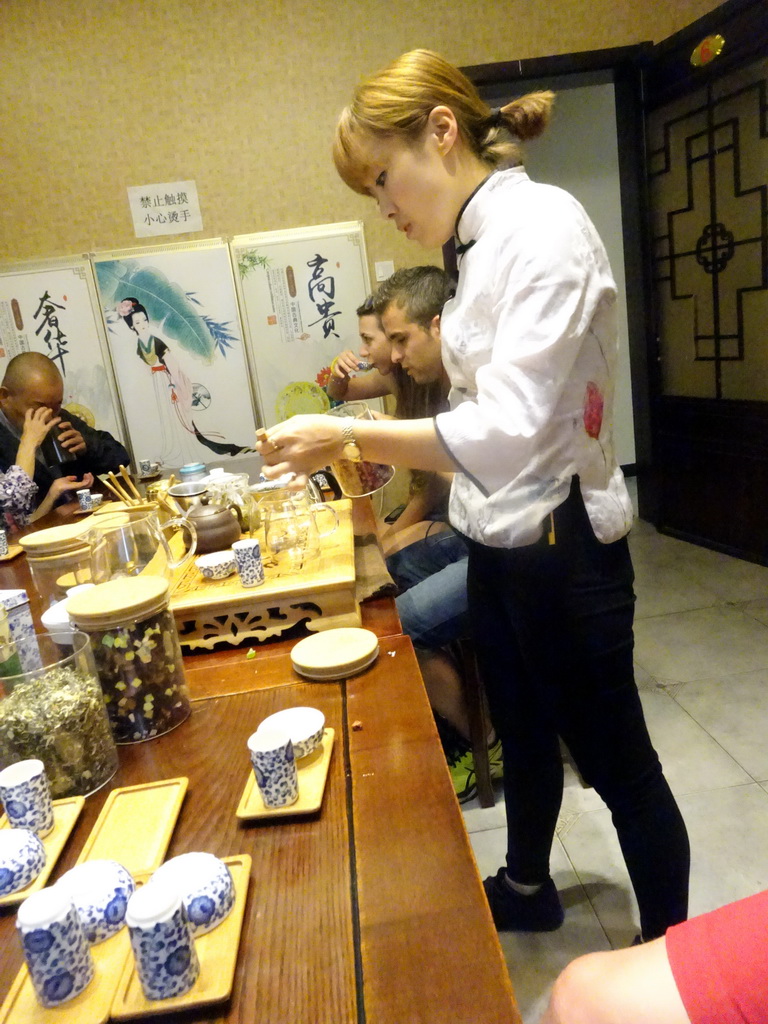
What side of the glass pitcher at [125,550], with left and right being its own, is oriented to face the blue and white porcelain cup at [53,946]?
left

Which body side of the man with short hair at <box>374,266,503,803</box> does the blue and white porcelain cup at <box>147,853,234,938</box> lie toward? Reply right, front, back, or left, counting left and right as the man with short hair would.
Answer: left

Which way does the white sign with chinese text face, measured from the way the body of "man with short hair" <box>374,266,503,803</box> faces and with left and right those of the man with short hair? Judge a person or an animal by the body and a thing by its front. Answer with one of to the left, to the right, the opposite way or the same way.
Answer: to the left

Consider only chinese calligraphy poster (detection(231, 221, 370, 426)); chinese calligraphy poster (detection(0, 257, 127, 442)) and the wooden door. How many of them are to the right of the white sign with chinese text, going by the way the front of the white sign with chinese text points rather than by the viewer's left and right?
1

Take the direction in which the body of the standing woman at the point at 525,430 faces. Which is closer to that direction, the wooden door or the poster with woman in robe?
the poster with woman in robe

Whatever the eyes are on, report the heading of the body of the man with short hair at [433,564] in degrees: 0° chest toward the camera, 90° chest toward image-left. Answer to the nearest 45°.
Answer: approximately 90°

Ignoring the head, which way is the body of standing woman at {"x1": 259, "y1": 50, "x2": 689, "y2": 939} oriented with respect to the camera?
to the viewer's left

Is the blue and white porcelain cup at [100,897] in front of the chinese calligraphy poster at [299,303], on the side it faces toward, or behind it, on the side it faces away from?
in front

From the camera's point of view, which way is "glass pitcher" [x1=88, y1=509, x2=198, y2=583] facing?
to the viewer's left

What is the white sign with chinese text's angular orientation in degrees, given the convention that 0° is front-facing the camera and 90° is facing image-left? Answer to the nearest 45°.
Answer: approximately 0°

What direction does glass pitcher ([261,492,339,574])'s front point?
to the viewer's left

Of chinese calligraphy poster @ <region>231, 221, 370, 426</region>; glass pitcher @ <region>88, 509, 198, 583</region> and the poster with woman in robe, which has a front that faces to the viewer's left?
the glass pitcher
